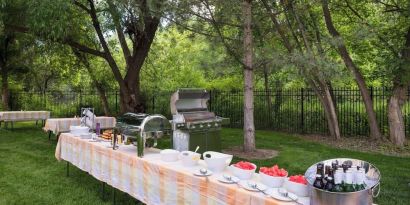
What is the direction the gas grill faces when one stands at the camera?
facing the viewer and to the right of the viewer

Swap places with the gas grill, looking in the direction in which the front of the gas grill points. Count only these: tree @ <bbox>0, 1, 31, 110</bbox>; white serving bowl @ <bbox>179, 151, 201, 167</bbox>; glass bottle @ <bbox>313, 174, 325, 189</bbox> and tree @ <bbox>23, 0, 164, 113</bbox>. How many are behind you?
2

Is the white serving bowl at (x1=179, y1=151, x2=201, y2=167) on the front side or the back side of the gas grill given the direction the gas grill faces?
on the front side

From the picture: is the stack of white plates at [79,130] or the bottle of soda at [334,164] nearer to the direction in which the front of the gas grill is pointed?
the bottle of soda

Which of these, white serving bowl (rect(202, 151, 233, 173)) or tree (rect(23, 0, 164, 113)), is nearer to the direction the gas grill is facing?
the white serving bowl

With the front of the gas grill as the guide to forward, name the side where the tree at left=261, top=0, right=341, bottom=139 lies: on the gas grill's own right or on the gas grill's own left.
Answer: on the gas grill's own left

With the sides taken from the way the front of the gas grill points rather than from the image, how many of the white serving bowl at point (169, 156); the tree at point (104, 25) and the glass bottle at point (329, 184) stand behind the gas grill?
1

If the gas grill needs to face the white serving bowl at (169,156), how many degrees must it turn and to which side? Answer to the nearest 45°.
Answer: approximately 45° to its right

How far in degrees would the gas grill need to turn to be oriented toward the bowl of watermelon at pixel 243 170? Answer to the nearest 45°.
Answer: approximately 45° to its right
